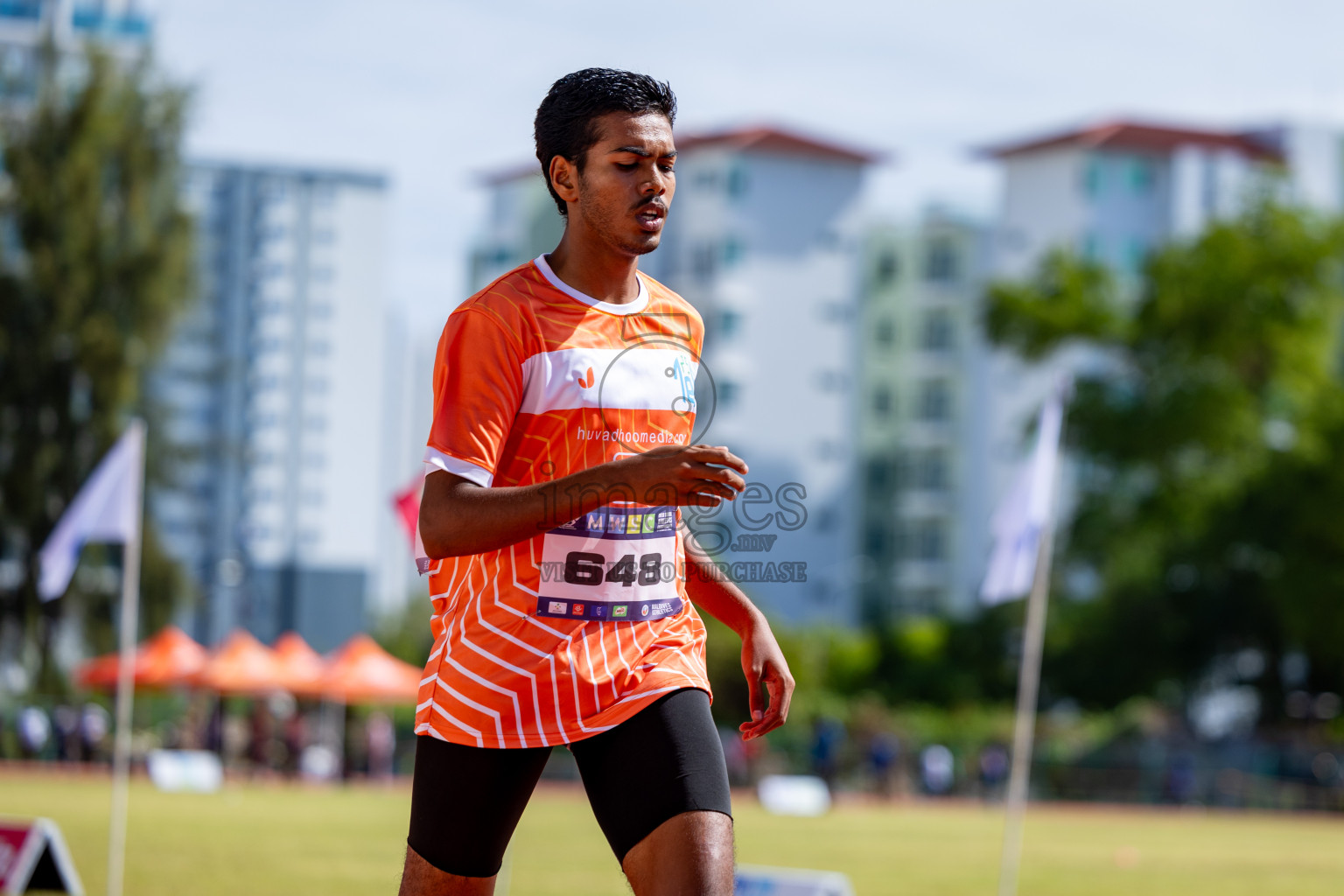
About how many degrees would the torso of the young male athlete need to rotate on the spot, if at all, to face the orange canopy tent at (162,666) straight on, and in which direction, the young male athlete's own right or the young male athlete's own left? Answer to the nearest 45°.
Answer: approximately 135° to the young male athlete's own left

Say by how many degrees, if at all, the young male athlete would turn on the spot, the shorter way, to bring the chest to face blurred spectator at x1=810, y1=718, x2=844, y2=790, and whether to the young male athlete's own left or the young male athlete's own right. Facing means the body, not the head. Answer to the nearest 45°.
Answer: approximately 135° to the young male athlete's own left

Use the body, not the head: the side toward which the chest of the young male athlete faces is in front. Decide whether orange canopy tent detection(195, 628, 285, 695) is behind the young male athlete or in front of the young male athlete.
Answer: behind

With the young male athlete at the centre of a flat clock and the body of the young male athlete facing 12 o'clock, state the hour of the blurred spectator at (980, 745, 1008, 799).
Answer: The blurred spectator is roughly at 8 o'clock from the young male athlete.

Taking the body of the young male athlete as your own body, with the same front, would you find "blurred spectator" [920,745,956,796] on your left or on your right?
on your left

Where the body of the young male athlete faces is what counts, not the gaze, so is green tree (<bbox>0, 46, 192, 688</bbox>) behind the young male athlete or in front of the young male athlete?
behind

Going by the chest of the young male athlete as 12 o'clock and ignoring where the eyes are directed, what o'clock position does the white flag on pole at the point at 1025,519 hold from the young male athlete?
The white flag on pole is roughly at 8 o'clock from the young male athlete.

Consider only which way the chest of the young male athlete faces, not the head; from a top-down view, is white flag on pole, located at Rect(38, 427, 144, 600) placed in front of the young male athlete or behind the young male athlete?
behind

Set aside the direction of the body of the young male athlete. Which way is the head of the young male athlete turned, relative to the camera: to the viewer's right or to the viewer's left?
to the viewer's right

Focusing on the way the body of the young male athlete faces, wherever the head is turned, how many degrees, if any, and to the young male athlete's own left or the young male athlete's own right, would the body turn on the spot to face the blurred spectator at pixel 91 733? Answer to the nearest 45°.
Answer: approximately 135° to the young male athlete's own left

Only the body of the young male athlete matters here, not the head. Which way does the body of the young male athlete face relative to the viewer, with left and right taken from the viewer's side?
facing the viewer and to the right of the viewer

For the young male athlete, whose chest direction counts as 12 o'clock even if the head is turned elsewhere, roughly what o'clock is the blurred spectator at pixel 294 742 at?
The blurred spectator is roughly at 7 o'clock from the young male athlete.
